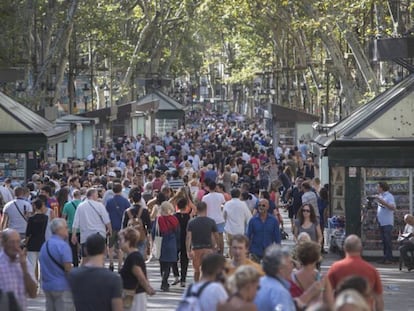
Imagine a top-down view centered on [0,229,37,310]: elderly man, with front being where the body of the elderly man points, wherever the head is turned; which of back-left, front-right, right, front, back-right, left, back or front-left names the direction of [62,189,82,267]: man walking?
back-left

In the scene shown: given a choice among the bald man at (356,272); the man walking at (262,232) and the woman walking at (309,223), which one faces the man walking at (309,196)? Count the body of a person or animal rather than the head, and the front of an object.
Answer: the bald man

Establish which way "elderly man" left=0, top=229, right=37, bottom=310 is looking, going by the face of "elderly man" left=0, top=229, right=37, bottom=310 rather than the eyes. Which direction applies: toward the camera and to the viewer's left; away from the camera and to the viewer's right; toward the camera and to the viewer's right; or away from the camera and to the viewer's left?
toward the camera and to the viewer's right

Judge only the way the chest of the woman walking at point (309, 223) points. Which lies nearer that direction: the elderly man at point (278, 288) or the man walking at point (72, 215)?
the elderly man

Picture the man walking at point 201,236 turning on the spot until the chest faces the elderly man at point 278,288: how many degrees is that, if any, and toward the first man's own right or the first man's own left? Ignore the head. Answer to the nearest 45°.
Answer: approximately 180°
